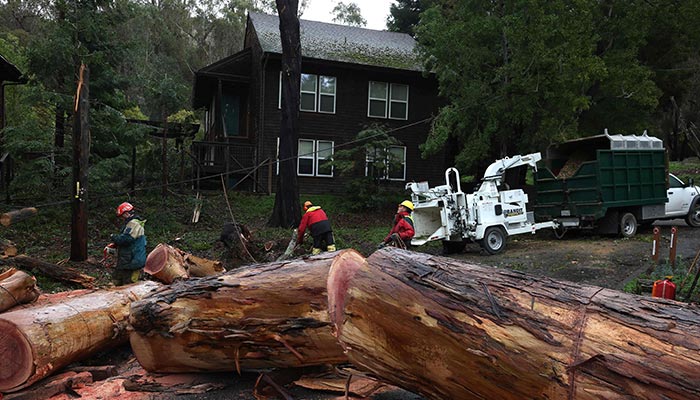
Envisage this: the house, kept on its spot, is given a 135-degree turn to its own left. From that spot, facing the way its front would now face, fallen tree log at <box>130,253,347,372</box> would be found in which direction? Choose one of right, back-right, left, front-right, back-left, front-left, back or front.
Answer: right

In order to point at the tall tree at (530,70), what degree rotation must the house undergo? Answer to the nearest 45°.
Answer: approximately 90° to its left

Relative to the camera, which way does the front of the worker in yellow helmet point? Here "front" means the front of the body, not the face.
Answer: to the viewer's left

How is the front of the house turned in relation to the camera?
facing the viewer and to the left of the viewer

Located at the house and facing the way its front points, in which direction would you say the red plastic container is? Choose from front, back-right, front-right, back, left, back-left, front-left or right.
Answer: front-left

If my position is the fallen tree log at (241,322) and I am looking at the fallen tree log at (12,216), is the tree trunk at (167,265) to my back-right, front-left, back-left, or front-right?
front-right

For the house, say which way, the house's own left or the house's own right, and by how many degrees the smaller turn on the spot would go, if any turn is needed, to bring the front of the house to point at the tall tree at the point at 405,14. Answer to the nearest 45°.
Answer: approximately 180°

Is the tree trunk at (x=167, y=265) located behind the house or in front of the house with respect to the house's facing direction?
in front

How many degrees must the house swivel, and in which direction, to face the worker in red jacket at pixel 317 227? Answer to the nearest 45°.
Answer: approximately 45° to its left
